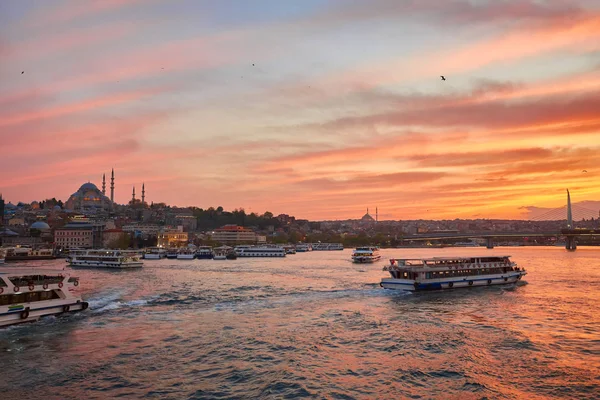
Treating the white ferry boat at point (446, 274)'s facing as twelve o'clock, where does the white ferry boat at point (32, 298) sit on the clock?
the white ferry boat at point (32, 298) is roughly at 6 o'clock from the white ferry boat at point (446, 274).

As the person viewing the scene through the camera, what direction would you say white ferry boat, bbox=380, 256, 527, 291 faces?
facing away from the viewer and to the right of the viewer
